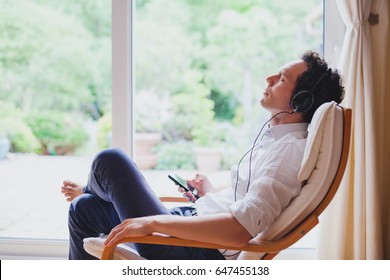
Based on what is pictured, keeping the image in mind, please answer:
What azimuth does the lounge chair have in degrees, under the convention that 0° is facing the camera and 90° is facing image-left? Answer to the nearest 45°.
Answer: approximately 90°

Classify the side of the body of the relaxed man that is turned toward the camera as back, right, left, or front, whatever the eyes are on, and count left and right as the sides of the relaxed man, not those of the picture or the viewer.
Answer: left

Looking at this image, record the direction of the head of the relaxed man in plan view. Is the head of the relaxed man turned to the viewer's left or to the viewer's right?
to the viewer's left
